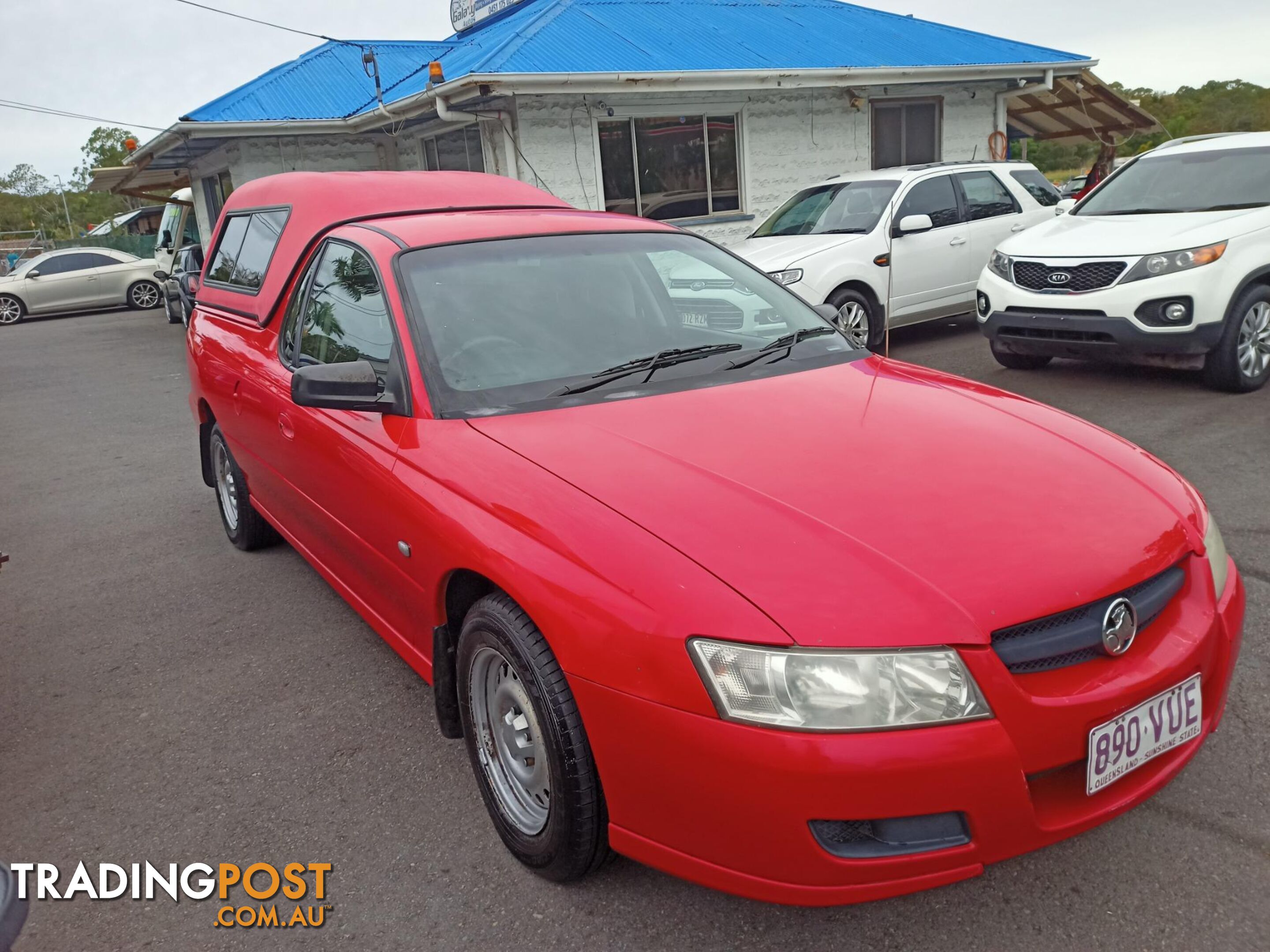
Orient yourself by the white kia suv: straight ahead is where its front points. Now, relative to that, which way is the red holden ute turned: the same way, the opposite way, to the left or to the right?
to the left

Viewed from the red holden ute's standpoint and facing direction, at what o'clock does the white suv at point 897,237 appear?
The white suv is roughly at 8 o'clock from the red holden ute.

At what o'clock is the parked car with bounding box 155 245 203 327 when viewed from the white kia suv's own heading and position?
The parked car is roughly at 2 o'clock from the white kia suv.

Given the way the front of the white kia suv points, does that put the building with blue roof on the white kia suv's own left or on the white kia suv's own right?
on the white kia suv's own right

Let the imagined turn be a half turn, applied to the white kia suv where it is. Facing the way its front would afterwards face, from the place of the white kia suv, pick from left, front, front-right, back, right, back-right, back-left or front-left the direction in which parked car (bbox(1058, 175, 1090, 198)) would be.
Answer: front-left

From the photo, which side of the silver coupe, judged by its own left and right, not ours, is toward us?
left

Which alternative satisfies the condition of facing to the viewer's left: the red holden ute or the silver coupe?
the silver coupe

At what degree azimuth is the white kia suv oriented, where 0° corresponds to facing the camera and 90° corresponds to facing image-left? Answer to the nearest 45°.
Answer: approximately 45°

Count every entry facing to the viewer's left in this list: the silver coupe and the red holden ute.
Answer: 1

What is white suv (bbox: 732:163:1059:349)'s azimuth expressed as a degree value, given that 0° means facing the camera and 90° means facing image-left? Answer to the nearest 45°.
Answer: approximately 45°

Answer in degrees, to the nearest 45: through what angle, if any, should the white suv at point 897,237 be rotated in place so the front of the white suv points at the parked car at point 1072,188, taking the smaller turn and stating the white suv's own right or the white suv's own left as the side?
approximately 135° to the white suv's own right

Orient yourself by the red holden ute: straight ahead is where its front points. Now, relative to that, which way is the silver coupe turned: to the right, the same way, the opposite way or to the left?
to the right
